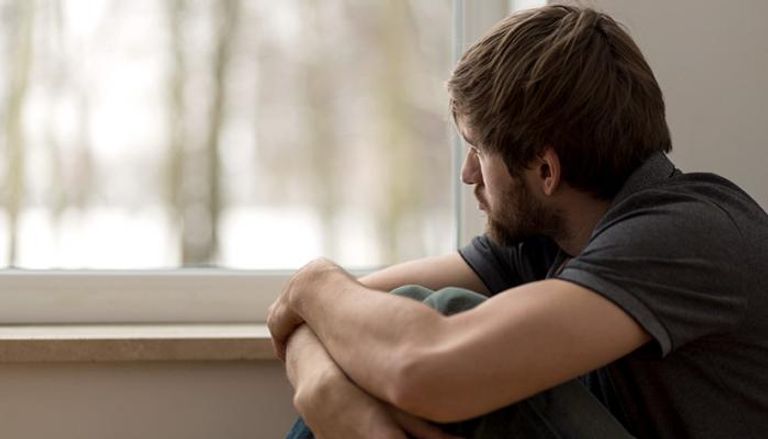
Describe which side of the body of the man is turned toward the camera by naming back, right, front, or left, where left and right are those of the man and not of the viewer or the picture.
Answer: left

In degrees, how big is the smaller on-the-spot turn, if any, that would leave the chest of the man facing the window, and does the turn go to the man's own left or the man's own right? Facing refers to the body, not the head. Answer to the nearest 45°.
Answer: approximately 45° to the man's own right
